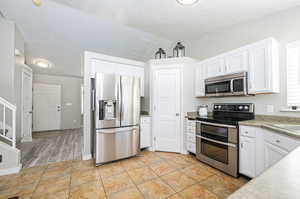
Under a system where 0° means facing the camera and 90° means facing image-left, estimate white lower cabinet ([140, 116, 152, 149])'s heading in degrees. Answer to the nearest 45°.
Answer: approximately 315°

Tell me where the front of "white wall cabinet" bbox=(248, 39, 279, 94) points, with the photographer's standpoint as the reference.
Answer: facing the viewer and to the left of the viewer

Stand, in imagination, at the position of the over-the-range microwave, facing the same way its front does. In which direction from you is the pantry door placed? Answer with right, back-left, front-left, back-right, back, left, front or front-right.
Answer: front-right

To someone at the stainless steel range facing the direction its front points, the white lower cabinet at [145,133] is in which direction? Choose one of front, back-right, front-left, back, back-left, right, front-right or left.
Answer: front-right

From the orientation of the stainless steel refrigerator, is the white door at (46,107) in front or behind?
behind

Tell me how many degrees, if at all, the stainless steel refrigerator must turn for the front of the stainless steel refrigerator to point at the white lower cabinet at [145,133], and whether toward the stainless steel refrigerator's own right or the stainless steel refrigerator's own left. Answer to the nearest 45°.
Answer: approximately 90° to the stainless steel refrigerator's own left

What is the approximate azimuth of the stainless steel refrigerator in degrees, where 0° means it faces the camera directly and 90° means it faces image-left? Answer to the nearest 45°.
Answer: approximately 315°

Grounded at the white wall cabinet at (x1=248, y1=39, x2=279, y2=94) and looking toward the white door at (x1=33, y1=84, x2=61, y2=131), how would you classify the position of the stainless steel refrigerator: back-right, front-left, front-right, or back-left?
front-left

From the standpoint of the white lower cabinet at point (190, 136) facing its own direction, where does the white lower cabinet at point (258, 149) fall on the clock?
the white lower cabinet at point (258, 149) is roughly at 9 o'clock from the white lower cabinet at point (190, 136).

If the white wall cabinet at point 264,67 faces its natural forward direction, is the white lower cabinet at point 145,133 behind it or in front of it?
in front

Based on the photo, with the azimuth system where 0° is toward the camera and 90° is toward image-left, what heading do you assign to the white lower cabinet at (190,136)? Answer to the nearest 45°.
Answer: approximately 45°
